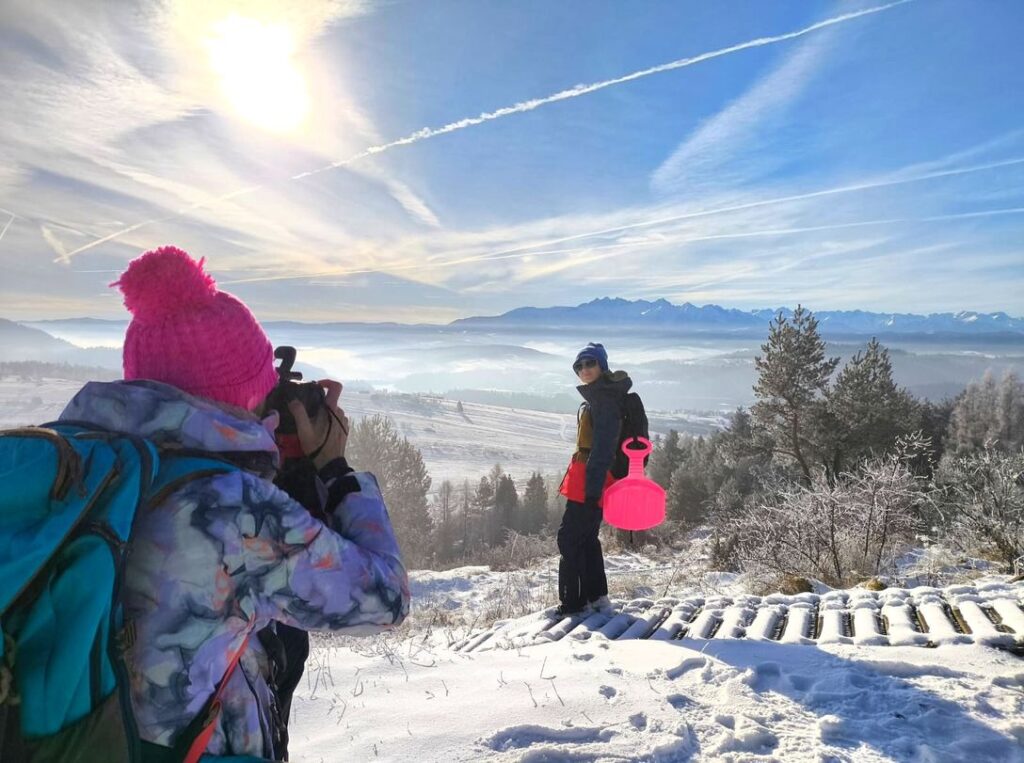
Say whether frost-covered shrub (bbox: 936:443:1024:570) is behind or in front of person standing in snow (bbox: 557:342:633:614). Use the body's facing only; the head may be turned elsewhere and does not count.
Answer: behind

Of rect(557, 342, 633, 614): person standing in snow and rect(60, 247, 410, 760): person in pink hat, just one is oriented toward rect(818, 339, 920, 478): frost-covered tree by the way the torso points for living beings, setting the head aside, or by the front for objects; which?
the person in pink hat

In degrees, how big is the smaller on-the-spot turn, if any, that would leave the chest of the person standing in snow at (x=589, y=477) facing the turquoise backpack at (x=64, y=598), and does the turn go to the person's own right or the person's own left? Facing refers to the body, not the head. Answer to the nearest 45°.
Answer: approximately 45° to the person's own left

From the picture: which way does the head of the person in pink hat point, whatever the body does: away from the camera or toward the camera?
away from the camera

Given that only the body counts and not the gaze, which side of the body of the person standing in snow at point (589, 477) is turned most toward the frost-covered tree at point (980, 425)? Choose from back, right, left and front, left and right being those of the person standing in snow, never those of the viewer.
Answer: back

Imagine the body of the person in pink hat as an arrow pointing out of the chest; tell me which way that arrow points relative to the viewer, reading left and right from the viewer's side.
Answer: facing away from the viewer and to the right of the viewer

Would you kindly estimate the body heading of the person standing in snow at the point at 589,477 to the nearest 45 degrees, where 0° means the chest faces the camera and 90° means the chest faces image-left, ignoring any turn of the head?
approximately 45°

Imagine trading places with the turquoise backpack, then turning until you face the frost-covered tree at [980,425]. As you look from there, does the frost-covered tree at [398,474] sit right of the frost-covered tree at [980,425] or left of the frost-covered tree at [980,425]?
left

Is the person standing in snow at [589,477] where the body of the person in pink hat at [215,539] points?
yes
